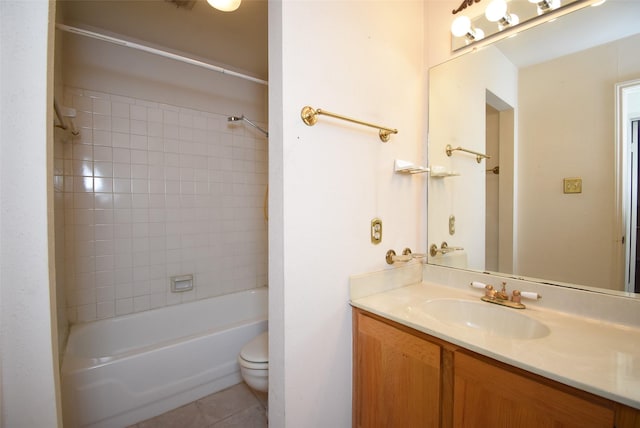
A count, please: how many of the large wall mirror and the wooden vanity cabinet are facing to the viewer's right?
0

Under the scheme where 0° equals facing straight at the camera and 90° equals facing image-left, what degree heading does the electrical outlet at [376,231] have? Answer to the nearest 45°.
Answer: approximately 315°

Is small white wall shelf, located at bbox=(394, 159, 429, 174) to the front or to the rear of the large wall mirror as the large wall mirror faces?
to the front

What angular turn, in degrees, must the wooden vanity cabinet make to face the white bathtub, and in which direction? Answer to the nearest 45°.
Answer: approximately 45° to its right

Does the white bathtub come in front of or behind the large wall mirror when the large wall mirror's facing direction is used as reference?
in front

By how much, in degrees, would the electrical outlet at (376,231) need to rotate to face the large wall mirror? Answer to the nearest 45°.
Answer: approximately 45° to its left
